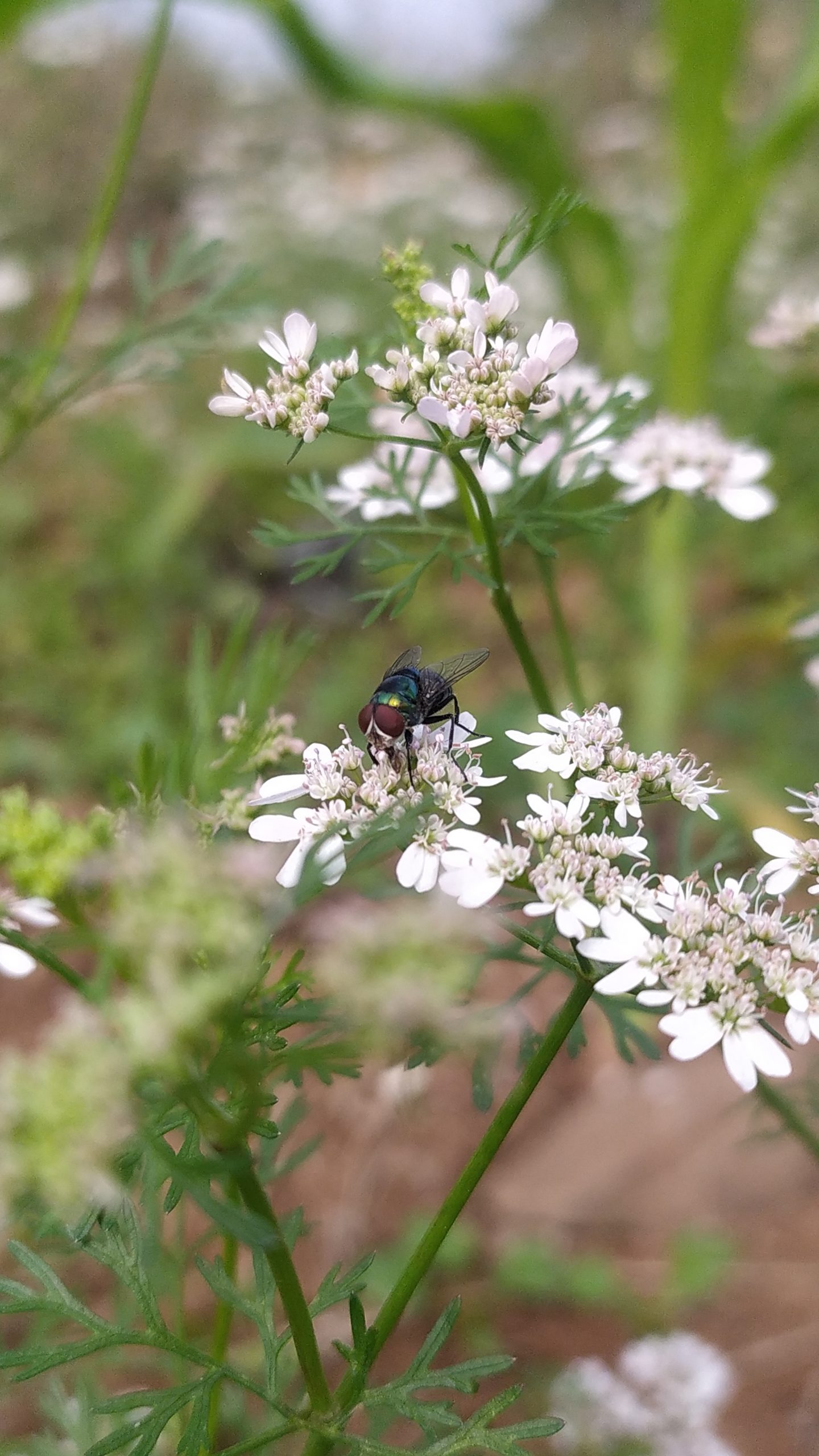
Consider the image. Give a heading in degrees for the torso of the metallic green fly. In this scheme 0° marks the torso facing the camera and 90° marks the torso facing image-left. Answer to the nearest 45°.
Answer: approximately 45°
